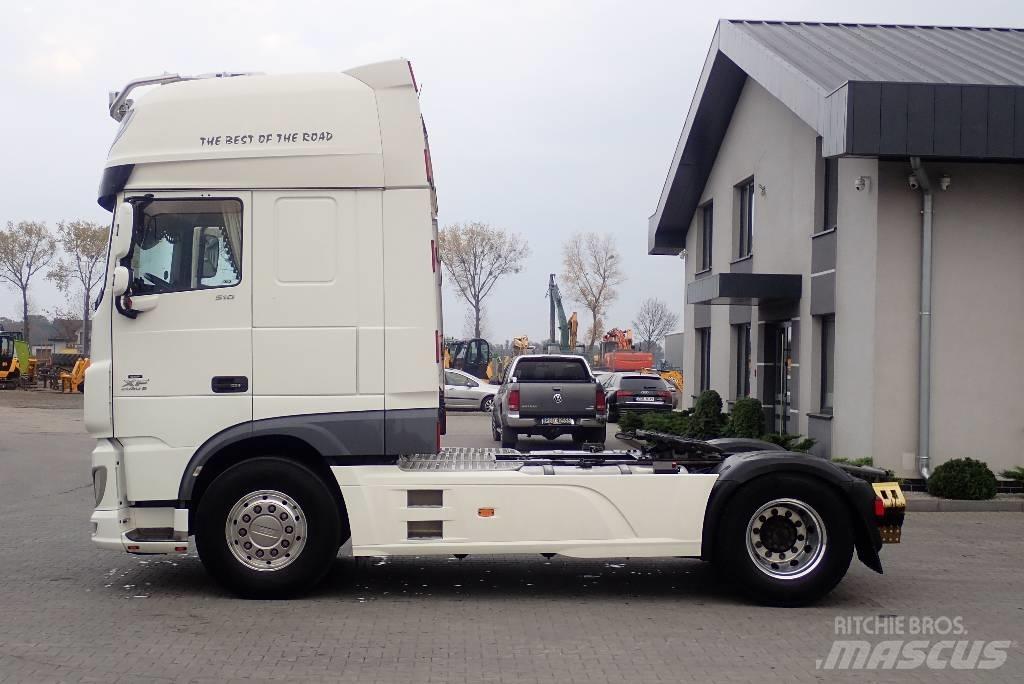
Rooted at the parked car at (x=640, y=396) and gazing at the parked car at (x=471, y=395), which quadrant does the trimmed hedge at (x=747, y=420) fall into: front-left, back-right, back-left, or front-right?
back-left

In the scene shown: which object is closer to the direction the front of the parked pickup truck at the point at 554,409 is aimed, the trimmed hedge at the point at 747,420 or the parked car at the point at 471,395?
the parked car

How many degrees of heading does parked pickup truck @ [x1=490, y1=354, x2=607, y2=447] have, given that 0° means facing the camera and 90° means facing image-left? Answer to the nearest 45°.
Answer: approximately 180°

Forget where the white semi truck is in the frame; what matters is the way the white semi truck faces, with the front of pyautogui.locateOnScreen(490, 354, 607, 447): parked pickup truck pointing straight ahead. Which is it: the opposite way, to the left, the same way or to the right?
to the left

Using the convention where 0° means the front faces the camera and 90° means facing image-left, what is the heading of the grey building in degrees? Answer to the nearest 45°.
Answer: approximately 45°

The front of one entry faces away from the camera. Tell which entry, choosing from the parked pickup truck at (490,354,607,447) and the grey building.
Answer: the parked pickup truck

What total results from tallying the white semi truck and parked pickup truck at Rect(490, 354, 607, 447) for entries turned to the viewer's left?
1

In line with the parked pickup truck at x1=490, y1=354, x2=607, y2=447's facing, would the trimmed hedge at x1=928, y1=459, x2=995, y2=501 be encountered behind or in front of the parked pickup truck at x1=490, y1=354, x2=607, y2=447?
behind

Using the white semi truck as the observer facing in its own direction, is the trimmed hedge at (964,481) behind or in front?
behind

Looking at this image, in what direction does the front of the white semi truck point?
to the viewer's left

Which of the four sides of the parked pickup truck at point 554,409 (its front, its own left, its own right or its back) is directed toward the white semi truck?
back
